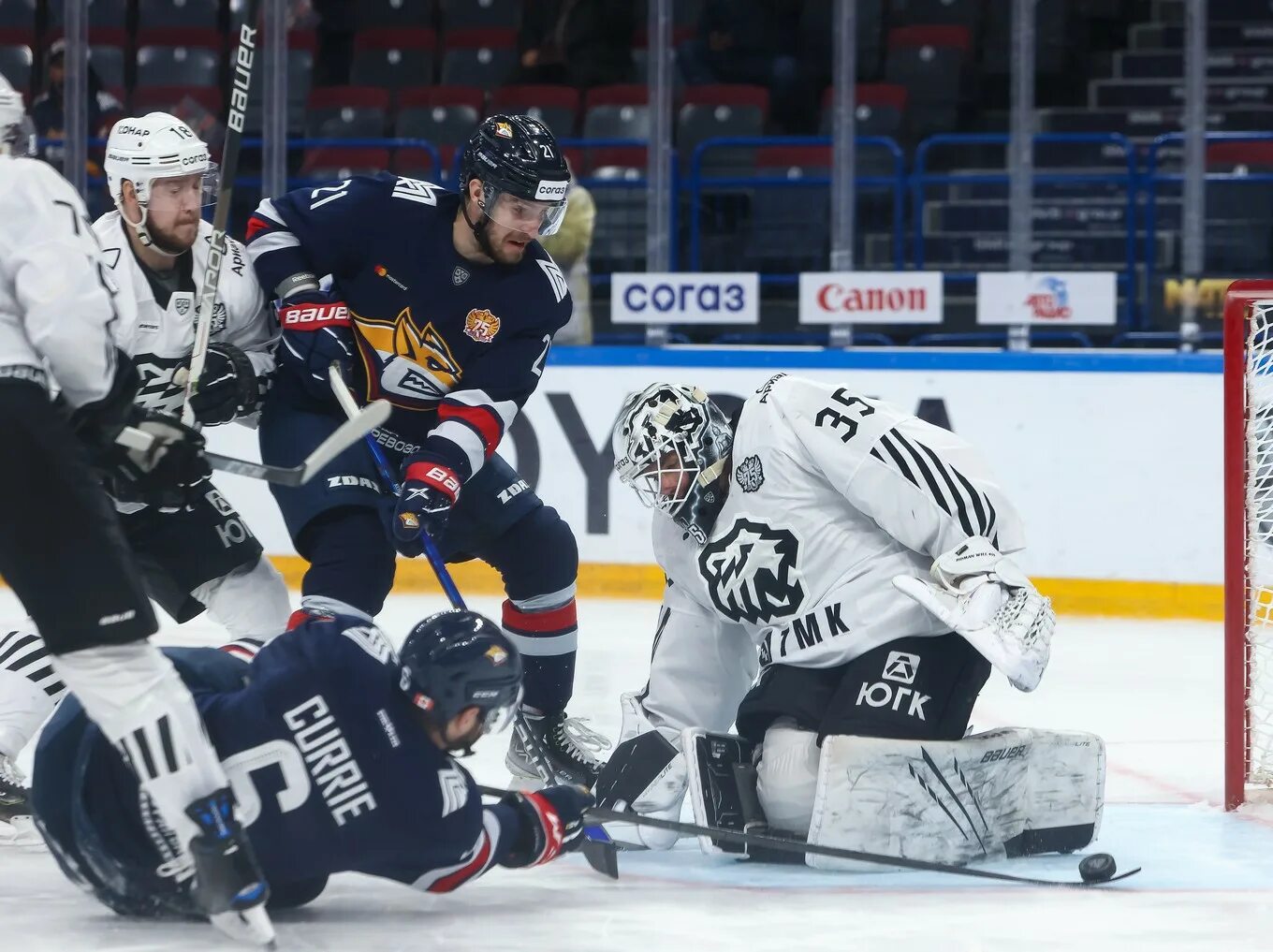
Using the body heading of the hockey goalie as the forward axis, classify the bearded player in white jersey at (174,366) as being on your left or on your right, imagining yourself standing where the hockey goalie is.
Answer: on your right

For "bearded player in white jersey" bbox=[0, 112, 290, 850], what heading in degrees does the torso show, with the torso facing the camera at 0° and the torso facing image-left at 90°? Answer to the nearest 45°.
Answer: approximately 315°

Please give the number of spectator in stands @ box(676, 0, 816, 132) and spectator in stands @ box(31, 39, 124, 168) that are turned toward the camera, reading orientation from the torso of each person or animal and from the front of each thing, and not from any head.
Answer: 2

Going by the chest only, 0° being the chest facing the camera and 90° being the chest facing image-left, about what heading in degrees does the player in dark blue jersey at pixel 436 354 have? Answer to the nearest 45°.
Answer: approximately 315°

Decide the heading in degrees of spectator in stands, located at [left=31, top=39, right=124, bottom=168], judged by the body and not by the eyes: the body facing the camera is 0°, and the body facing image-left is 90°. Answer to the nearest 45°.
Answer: approximately 0°

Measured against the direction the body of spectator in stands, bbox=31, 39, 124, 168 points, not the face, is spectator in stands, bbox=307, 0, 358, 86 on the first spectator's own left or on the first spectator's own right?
on the first spectator's own left
